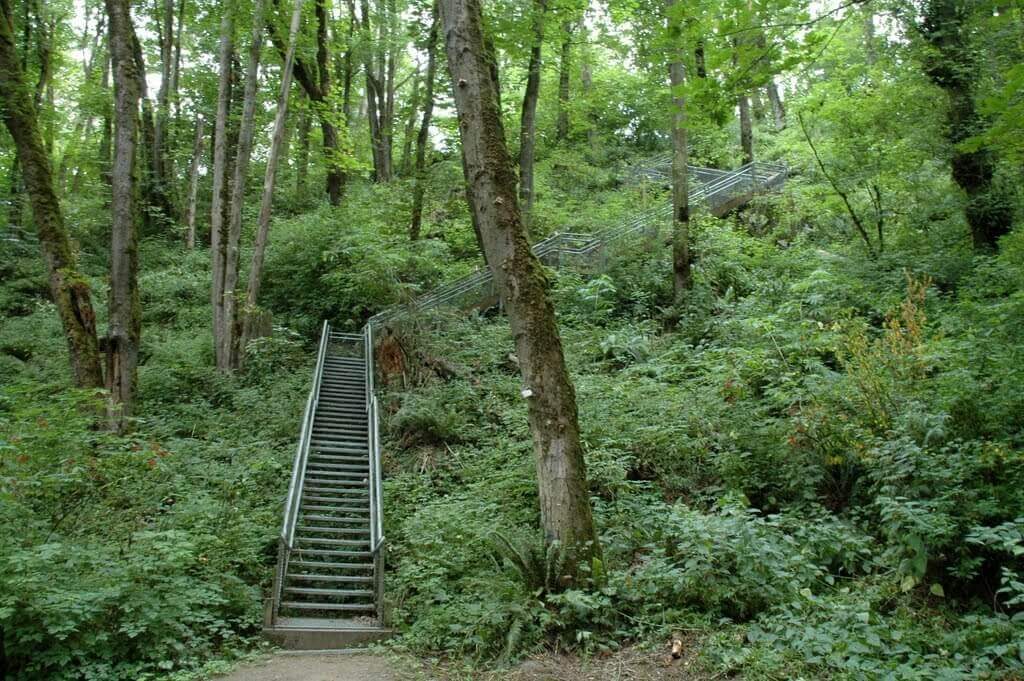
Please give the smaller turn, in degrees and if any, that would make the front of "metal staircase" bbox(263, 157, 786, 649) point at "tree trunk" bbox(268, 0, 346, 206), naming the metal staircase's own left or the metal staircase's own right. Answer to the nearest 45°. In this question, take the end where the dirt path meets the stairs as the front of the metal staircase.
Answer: approximately 180°

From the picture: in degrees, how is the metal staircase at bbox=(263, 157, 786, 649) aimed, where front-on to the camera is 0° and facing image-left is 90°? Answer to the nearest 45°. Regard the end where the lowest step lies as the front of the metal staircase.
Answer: approximately 0°

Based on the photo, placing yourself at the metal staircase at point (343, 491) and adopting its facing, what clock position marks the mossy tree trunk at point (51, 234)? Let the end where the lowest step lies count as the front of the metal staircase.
The mossy tree trunk is roughly at 3 o'clock from the metal staircase.

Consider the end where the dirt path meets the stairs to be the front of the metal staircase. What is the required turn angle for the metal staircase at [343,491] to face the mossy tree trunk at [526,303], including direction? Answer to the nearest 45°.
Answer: approximately 45° to its left

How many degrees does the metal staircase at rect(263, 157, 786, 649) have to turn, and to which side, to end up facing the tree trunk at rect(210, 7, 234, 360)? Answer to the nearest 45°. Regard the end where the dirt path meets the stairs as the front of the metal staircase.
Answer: approximately 135° to its right

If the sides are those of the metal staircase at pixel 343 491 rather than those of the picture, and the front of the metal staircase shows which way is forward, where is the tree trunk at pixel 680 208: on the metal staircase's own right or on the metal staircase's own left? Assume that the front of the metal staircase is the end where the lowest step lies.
on the metal staircase's own left

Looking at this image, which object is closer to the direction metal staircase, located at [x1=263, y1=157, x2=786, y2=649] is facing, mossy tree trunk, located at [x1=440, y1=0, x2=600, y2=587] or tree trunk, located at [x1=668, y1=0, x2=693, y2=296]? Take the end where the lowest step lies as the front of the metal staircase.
the mossy tree trunk
